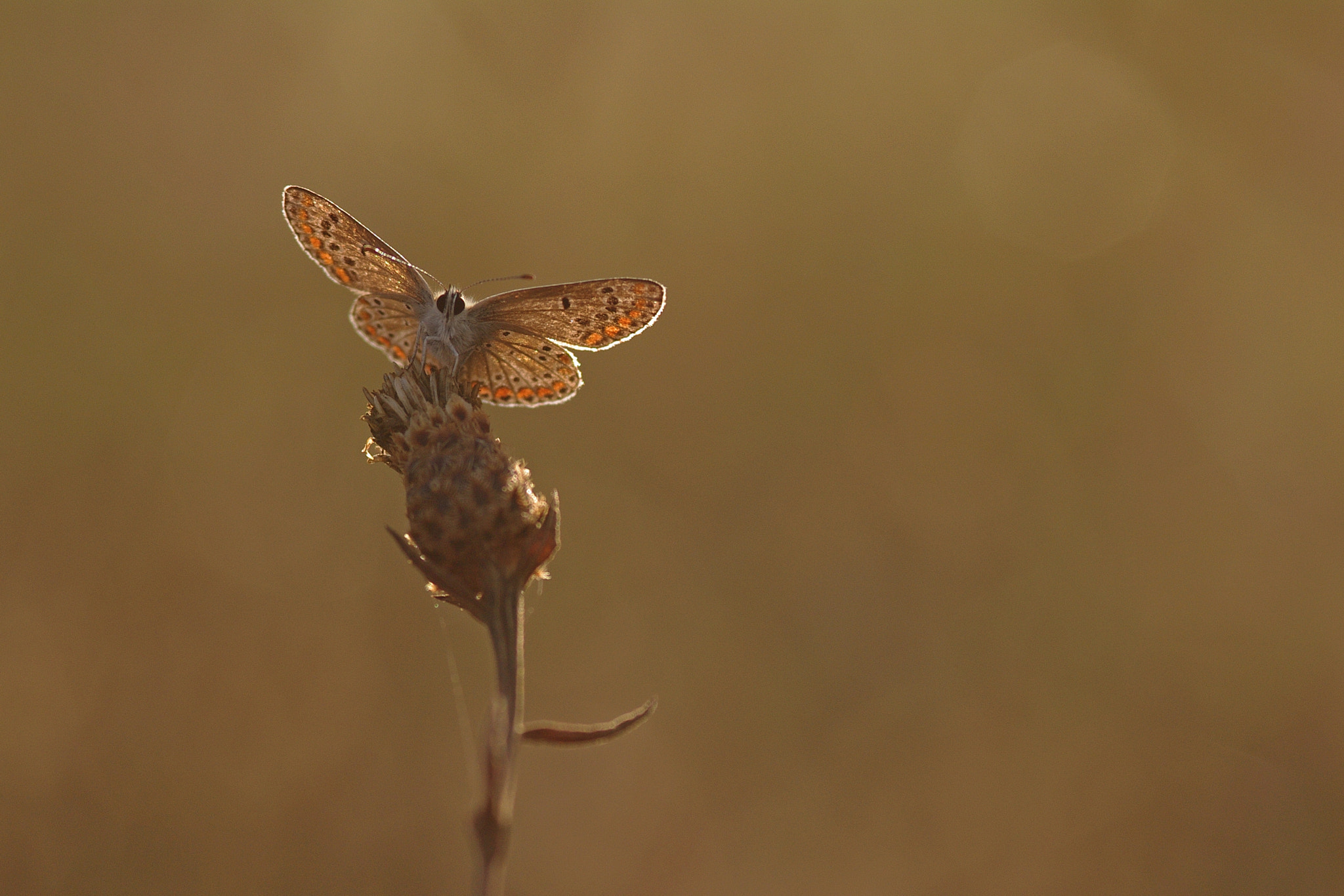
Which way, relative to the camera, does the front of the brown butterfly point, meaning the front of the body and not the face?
toward the camera
